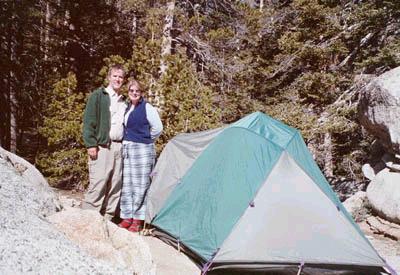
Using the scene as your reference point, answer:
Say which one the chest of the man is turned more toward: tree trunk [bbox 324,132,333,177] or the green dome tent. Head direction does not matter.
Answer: the green dome tent

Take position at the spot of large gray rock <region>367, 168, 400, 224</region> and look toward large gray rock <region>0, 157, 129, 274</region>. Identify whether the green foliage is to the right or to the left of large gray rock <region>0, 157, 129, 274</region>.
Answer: right

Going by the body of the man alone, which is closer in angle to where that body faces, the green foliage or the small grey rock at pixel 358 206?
the small grey rock

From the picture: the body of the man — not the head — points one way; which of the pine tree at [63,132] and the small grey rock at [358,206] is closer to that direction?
the small grey rock

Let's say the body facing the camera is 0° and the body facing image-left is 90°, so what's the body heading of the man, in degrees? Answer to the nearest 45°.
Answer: approximately 315°

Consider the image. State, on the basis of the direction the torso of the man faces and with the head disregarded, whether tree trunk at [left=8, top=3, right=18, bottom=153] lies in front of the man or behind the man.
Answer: behind
